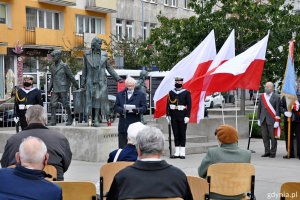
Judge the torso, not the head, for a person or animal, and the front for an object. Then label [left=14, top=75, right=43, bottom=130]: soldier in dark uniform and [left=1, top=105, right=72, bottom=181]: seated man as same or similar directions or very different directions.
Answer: very different directions

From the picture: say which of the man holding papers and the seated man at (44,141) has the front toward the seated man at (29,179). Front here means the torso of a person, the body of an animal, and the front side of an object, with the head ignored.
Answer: the man holding papers

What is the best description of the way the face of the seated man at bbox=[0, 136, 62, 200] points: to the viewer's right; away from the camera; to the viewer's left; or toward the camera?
away from the camera

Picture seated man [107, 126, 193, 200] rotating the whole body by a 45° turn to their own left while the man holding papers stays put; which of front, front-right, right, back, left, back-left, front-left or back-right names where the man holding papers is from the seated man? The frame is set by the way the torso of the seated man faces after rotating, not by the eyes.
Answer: front-right

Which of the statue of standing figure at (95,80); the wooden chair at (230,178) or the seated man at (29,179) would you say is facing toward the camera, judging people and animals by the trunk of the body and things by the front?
the statue of standing figure

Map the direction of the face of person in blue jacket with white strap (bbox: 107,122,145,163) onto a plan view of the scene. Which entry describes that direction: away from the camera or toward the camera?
away from the camera

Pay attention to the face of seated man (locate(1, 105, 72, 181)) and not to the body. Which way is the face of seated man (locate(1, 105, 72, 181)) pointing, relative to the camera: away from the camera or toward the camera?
away from the camera

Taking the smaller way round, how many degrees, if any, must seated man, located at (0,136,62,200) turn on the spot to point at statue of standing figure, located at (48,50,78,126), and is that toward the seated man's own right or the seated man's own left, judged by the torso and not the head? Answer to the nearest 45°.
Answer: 0° — they already face it

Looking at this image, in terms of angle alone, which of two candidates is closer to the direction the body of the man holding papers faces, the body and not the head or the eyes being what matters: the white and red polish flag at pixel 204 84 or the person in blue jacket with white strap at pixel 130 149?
the person in blue jacket with white strap

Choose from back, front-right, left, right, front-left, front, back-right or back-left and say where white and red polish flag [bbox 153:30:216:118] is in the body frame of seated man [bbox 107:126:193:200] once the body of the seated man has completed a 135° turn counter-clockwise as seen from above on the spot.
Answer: back-right

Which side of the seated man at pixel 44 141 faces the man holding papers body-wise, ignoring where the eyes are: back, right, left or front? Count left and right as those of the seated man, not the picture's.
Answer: front

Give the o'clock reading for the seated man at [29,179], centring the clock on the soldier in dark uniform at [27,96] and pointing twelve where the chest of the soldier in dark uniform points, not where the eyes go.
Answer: The seated man is roughly at 12 o'clock from the soldier in dark uniform.

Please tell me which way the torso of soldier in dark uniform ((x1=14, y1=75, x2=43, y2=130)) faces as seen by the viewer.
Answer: toward the camera

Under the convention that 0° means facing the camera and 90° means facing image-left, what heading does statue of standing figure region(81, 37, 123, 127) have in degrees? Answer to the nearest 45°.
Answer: approximately 0°

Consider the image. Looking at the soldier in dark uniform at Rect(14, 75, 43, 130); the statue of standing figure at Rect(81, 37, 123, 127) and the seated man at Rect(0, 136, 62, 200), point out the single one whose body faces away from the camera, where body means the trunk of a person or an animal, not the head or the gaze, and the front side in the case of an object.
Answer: the seated man

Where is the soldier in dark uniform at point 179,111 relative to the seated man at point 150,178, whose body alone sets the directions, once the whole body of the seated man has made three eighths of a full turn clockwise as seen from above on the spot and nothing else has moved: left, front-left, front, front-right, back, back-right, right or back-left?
back-left

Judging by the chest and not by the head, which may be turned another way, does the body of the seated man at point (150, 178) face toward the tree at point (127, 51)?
yes

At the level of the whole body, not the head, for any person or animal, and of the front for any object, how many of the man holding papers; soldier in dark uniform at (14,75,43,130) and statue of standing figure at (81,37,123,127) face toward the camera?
3

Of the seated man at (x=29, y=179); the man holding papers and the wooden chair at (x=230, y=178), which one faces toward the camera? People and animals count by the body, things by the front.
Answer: the man holding papers

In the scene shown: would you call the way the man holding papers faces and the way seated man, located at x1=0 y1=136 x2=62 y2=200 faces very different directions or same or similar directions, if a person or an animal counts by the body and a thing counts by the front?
very different directions

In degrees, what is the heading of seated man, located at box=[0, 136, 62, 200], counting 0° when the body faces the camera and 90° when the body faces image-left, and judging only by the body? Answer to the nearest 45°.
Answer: approximately 180°
